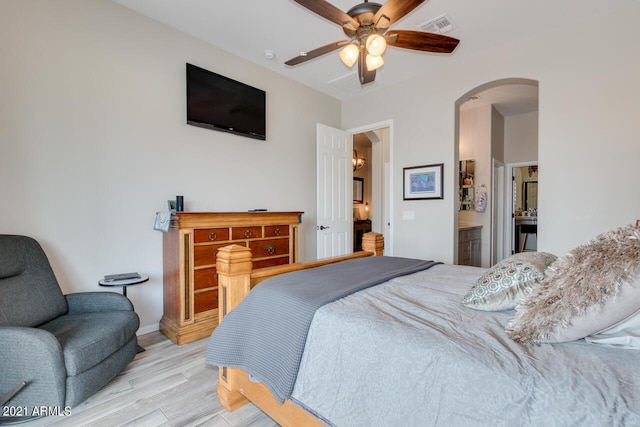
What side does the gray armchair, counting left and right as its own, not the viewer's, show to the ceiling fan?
front

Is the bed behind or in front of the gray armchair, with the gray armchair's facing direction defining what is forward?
in front

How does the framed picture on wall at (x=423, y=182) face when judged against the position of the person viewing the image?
facing the viewer and to the left of the viewer

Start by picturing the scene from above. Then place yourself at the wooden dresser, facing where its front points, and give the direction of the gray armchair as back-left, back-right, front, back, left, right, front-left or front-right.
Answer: right

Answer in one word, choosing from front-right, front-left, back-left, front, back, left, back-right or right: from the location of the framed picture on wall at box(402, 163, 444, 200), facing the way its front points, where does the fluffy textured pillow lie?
front-left

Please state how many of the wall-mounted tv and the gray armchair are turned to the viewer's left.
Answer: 0

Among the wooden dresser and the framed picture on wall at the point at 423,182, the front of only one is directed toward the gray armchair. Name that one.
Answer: the framed picture on wall

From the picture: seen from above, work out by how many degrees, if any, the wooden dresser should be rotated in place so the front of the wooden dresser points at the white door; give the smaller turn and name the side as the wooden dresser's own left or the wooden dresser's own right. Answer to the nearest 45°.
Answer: approximately 90° to the wooden dresser's own left

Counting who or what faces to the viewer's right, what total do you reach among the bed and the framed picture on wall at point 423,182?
0

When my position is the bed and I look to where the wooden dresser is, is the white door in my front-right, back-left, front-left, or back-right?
front-right

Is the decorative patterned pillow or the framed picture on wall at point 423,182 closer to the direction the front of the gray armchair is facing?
the decorative patterned pillow

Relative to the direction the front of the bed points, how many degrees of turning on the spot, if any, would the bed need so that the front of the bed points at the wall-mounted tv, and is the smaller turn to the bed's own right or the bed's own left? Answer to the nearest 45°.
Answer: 0° — it already faces it

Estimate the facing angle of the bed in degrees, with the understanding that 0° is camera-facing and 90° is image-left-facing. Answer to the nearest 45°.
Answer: approximately 135°

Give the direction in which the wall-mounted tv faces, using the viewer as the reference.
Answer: facing the viewer and to the right of the viewer

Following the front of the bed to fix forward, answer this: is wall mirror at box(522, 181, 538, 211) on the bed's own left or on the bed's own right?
on the bed's own right

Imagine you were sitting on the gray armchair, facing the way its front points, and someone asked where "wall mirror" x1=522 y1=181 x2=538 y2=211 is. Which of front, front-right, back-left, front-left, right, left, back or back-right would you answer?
front-left
